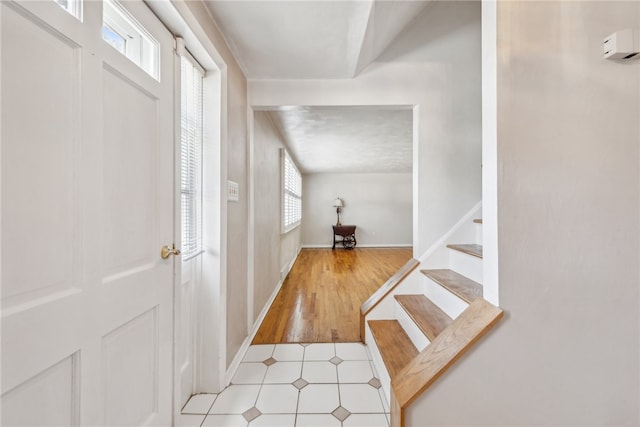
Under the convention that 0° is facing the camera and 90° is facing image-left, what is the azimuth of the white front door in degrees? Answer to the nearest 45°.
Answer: approximately 315°

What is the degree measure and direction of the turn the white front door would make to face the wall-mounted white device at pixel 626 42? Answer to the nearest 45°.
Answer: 0° — it already faces it

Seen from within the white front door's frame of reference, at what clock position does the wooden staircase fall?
The wooden staircase is roughly at 11 o'clock from the white front door.
